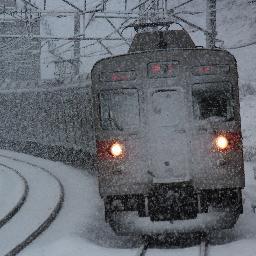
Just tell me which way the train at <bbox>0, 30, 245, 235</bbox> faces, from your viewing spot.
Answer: facing the viewer

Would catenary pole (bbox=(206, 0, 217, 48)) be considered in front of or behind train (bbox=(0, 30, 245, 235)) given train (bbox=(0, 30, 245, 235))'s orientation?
behind
